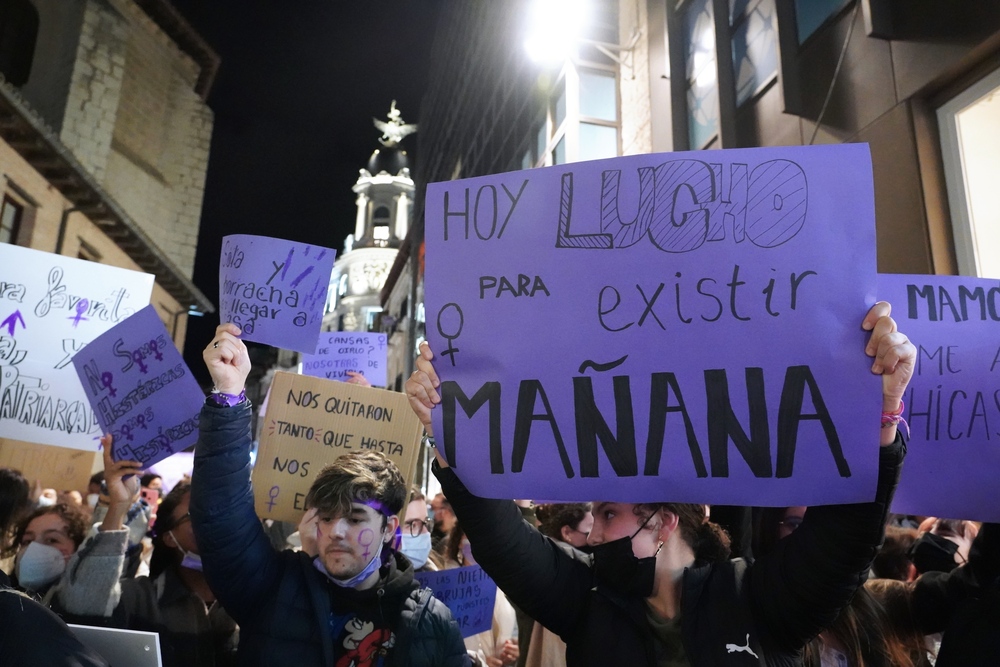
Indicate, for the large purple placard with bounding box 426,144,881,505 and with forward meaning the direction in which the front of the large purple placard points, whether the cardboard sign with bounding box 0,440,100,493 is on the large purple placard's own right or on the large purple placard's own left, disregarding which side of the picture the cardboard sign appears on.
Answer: on the large purple placard's own right

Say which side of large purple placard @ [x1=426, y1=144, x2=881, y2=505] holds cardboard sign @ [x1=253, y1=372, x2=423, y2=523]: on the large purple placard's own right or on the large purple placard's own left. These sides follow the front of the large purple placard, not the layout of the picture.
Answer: on the large purple placard's own right

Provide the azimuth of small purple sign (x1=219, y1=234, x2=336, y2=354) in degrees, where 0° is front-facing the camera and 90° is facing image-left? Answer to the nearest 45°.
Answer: approximately 0°

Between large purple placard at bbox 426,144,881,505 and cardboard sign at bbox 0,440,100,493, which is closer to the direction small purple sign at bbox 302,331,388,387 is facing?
the large purple placard

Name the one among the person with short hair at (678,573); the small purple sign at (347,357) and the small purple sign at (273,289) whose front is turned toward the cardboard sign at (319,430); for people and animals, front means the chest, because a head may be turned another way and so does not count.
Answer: the small purple sign at (347,357)

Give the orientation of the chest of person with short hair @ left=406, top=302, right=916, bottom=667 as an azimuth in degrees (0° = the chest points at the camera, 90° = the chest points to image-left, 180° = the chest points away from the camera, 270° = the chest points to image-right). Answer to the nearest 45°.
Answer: approximately 0°

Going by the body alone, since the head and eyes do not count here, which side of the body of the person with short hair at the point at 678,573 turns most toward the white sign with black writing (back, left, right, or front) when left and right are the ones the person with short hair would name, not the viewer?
right

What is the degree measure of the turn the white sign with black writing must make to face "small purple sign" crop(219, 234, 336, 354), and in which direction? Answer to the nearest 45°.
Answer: approximately 45° to its left
